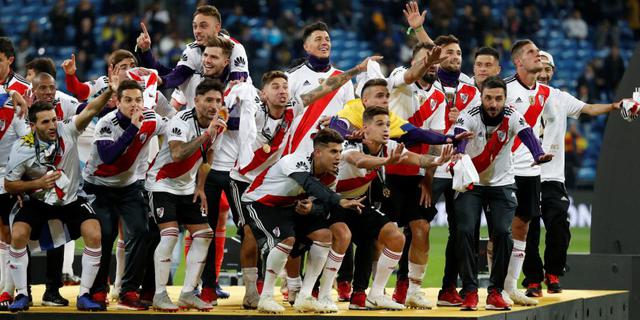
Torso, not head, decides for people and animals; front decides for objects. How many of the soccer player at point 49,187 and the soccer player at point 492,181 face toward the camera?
2

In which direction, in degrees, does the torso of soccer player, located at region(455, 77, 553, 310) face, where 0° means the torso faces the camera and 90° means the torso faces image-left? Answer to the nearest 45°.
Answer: approximately 0°

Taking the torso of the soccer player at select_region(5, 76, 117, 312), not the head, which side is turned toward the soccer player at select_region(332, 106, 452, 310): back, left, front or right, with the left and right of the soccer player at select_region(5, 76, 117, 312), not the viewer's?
left

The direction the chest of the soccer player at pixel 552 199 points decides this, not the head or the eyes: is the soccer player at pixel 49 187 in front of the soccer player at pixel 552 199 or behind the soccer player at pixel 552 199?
in front

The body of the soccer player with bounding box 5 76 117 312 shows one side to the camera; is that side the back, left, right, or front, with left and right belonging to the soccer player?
front

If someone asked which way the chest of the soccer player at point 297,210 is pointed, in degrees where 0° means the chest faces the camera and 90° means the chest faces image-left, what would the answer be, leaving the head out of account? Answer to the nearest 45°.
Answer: approximately 315°

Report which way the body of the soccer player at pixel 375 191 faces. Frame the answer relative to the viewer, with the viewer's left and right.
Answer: facing the viewer and to the right of the viewer

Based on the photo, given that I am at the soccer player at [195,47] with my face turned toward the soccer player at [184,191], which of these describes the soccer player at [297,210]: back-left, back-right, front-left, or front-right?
front-left

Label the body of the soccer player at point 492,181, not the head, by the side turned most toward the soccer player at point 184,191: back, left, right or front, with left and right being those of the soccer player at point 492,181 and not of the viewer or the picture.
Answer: right

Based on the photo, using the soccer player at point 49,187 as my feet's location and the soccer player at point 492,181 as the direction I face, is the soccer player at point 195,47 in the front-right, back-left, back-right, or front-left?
front-left

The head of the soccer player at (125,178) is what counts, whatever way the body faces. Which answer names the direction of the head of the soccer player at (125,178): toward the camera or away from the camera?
toward the camera
